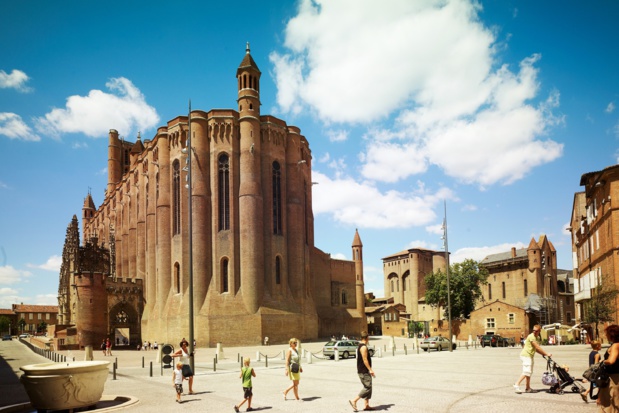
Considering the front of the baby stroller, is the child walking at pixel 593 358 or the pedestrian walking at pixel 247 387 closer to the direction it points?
the child walking

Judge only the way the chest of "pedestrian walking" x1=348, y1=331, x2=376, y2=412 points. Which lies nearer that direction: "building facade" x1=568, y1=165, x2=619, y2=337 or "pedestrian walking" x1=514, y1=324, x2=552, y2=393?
the pedestrian walking

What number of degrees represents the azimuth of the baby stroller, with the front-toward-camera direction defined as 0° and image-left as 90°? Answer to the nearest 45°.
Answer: approximately 270°

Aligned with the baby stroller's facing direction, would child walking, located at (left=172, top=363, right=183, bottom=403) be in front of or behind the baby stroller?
behind
